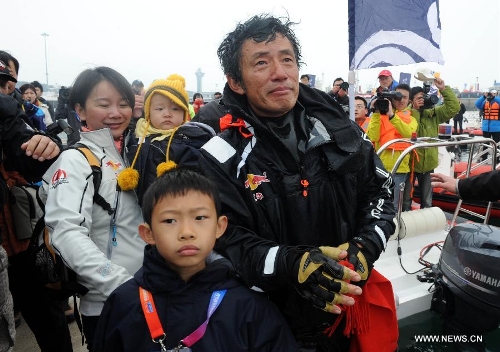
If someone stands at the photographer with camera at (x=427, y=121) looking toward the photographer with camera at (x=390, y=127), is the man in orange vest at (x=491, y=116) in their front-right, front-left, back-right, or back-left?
back-right

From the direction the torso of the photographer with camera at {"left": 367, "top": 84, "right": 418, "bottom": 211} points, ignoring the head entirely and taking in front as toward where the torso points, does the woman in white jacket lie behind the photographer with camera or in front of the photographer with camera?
in front

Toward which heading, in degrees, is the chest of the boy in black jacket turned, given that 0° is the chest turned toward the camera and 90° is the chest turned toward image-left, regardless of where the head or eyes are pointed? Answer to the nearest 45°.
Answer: approximately 0°

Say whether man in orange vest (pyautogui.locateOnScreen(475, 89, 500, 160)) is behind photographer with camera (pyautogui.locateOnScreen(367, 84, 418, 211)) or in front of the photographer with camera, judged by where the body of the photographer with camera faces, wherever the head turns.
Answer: behind

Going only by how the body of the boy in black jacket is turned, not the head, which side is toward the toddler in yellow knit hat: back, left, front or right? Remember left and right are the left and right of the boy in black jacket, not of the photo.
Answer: back

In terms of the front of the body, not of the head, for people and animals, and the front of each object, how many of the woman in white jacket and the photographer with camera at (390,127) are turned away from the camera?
0

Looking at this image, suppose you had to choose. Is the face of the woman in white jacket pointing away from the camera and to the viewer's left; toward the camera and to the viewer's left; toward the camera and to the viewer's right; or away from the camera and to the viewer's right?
toward the camera and to the viewer's right

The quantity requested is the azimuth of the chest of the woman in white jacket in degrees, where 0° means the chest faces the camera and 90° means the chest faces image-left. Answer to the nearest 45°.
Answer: approximately 315°

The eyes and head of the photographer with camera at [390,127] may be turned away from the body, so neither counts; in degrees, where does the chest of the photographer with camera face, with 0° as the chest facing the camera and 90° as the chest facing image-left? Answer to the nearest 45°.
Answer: approximately 45°

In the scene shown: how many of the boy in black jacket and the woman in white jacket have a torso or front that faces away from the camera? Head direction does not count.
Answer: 0

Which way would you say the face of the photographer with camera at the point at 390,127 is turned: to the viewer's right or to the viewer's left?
to the viewer's left
